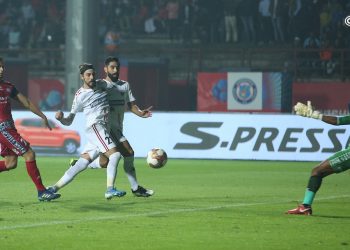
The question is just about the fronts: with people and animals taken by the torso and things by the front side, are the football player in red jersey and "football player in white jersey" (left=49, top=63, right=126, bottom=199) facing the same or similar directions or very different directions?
same or similar directions

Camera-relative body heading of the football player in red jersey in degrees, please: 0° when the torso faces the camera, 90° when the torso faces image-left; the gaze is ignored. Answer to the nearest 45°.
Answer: approximately 315°

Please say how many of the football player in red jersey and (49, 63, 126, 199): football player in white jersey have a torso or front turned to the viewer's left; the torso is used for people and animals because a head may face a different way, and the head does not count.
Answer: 0

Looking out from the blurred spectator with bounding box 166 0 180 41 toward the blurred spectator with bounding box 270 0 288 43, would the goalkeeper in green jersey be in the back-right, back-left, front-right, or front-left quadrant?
front-right

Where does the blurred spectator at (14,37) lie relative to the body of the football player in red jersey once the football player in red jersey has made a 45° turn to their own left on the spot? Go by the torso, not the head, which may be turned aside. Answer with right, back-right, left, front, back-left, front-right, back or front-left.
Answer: left

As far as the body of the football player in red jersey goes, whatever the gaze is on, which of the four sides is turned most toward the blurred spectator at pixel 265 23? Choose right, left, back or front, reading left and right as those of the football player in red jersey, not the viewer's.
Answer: left

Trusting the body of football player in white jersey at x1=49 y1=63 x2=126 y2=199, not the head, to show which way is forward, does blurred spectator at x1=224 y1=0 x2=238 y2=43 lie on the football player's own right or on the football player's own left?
on the football player's own left
